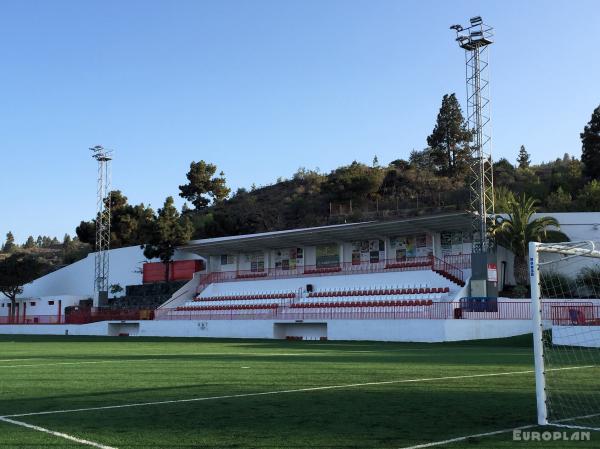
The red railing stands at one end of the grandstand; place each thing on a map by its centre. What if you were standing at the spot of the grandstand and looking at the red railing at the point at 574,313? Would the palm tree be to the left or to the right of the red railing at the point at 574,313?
left

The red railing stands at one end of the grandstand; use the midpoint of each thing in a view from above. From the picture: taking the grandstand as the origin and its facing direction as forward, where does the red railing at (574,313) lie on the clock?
The red railing is roughly at 10 o'clock from the grandstand.

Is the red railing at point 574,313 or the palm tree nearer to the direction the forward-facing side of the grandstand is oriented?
the red railing

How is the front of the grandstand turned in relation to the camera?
facing the viewer and to the left of the viewer

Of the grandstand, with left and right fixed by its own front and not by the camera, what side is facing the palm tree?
left
